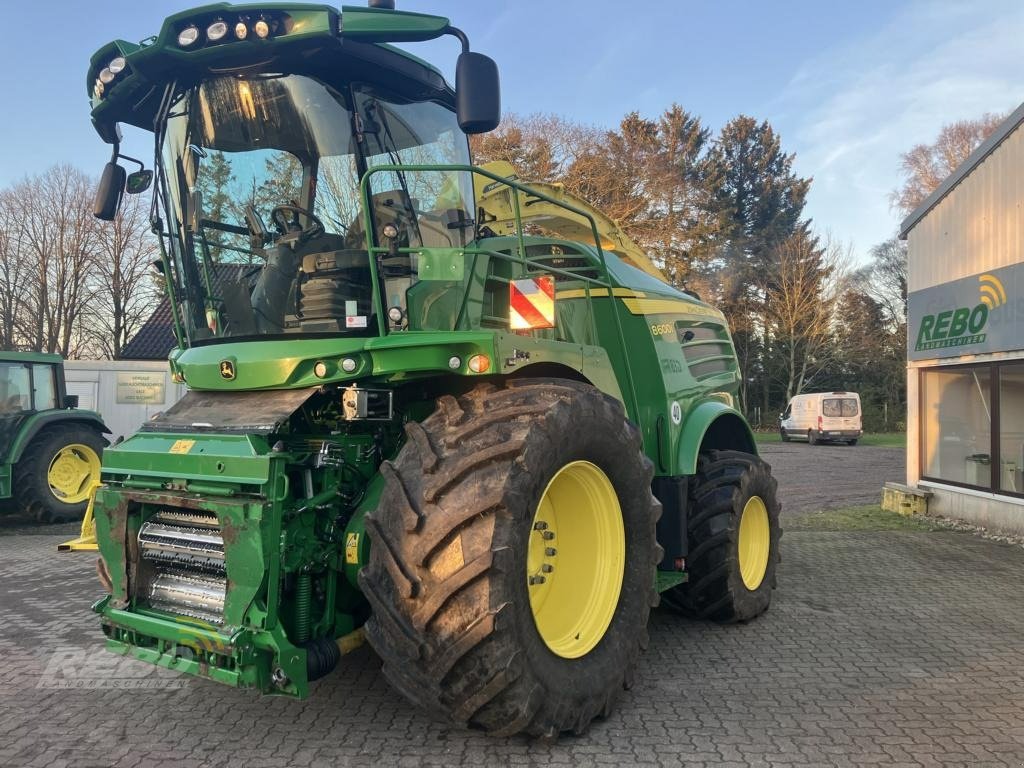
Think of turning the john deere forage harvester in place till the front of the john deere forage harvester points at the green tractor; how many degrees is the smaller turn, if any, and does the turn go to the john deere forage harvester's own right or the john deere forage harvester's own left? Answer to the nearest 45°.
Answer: approximately 90° to the john deere forage harvester's own right

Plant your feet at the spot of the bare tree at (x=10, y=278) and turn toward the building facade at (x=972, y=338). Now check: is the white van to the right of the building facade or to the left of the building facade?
left

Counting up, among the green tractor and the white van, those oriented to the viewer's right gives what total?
0

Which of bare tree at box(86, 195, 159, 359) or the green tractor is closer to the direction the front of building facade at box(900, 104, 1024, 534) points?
the green tractor

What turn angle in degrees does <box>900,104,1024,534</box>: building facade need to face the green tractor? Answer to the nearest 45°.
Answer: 0° — it already faces it

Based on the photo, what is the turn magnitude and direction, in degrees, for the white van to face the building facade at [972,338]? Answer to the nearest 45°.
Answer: approximately 135° to its left

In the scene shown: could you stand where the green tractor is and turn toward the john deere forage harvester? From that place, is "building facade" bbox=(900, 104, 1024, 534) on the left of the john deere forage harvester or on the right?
left

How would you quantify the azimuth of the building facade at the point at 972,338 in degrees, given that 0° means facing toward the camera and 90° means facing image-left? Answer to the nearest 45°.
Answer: approximately 45°
